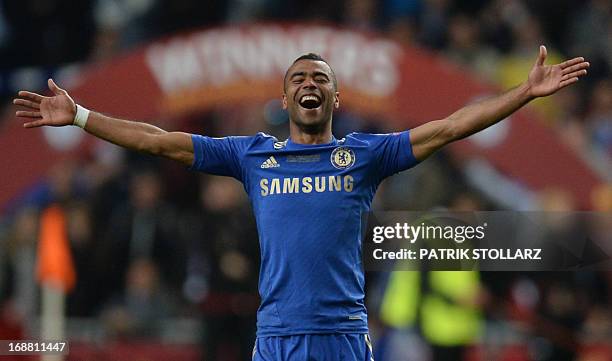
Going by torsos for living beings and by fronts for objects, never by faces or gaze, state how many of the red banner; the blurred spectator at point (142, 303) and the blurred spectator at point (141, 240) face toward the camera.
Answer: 3

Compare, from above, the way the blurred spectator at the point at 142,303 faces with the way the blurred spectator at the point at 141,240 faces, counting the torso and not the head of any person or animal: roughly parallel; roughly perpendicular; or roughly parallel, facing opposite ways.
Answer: roughly parallel

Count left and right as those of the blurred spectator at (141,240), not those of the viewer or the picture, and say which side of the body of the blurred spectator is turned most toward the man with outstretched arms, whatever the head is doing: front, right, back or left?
front

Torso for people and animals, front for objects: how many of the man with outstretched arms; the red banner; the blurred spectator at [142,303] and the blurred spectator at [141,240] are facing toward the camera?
4

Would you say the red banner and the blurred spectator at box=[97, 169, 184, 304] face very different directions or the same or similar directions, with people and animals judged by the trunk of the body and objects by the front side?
same or similar directions

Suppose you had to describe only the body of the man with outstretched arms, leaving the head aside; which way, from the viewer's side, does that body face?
toward the camera

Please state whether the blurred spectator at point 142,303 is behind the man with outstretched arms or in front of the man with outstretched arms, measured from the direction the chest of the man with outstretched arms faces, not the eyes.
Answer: behind

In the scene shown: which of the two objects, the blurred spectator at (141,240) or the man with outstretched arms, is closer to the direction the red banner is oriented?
the man with outstretched arms

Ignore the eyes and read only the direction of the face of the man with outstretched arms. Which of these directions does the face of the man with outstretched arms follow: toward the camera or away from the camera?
toward the camera

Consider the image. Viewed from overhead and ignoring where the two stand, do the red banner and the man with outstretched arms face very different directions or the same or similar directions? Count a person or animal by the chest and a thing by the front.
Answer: same or similar directions

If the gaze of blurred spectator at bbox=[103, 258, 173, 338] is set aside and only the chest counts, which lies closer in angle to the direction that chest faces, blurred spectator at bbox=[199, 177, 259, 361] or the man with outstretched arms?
the man with outstretched arms

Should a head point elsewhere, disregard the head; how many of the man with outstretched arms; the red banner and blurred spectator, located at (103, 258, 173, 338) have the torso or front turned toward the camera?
3

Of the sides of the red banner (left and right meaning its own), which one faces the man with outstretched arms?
front
